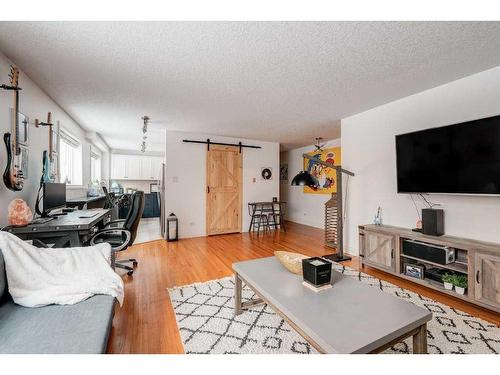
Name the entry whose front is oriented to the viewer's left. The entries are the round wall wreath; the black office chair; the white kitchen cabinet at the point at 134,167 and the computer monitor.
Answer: the black office chair

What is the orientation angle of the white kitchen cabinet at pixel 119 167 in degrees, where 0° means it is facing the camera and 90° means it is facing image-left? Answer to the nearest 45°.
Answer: approximately 0°

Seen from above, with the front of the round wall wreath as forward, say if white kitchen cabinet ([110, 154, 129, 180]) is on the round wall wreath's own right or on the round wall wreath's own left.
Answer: on the round wall wreath's own right

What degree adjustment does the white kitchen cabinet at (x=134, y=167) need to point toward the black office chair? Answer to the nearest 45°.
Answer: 0° — it already faces it

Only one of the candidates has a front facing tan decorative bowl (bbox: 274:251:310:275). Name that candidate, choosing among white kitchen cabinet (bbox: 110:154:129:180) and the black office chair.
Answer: the white kitchen cabinet

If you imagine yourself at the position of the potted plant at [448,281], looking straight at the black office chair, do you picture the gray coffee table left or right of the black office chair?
left

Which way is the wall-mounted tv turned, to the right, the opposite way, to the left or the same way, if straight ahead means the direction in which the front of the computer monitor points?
the opposite way

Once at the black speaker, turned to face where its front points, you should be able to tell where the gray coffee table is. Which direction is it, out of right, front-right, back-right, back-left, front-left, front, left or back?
front-left

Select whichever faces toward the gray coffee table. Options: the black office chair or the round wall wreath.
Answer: the round wall wreath

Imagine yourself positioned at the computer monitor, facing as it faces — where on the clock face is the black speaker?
The black speaker is roughly at 12 o'clock from the computer monitor.

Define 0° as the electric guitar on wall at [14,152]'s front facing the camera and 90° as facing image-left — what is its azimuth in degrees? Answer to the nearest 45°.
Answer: approximately 315°

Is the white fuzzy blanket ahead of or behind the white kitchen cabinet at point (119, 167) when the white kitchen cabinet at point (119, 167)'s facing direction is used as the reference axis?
ahead

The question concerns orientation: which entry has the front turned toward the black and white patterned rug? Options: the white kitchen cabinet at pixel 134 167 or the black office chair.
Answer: the white kitchen cabinet

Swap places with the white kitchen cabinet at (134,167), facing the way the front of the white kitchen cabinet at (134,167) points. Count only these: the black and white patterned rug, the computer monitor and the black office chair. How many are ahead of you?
3
